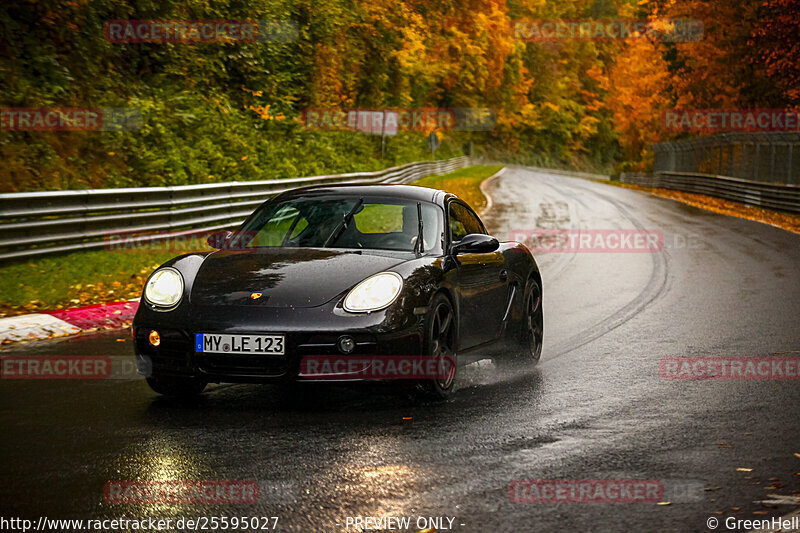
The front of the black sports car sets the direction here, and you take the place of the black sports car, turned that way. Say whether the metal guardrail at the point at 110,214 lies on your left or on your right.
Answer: on your right

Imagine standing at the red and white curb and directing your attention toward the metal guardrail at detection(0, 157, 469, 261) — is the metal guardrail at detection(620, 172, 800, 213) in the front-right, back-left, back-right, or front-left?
front-right

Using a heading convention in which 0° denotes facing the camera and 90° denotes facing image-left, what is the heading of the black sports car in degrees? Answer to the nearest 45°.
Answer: approximately 45°

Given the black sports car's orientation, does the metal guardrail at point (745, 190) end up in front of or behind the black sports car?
behind

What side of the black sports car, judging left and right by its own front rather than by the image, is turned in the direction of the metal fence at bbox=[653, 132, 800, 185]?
back

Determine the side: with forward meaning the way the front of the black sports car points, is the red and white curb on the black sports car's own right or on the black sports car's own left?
on the black sports car's own right
